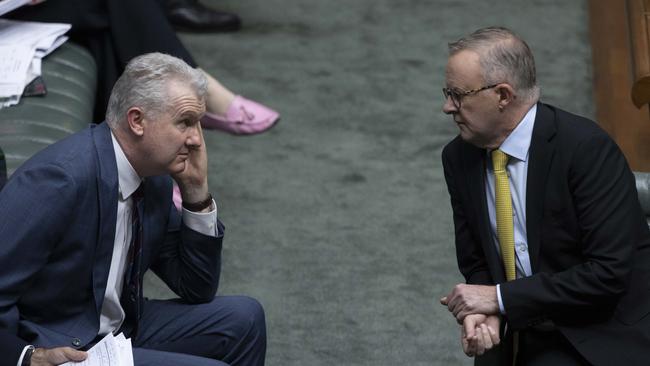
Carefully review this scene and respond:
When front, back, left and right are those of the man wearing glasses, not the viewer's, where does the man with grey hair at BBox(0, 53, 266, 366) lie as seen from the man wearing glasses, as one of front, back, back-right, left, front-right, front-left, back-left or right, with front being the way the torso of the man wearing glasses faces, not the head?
front-right

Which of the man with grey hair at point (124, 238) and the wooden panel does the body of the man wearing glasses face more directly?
the man with grey hair

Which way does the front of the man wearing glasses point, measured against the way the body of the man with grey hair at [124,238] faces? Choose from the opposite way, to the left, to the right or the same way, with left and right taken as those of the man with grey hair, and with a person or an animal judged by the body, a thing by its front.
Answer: to the right

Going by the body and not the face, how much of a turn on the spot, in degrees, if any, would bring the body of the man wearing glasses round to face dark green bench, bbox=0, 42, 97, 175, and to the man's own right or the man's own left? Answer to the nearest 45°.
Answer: approximately 90° to the man's own right

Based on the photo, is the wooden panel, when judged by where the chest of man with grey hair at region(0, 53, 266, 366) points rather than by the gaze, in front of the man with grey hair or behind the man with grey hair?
in front

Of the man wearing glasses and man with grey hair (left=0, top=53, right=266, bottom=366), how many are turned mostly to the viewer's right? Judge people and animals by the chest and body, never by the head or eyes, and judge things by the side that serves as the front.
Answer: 1

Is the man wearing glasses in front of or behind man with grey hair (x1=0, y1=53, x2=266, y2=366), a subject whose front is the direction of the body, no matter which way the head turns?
in front

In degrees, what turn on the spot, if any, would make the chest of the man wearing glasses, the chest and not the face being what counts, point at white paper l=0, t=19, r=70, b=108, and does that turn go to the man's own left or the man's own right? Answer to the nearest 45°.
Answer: approximately 90° to the man's own right

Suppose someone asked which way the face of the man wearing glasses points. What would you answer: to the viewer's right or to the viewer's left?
to the viewer's left

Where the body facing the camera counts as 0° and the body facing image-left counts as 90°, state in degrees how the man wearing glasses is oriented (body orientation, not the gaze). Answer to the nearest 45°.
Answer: approximately 45°

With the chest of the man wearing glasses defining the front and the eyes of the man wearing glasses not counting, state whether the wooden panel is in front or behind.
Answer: behind

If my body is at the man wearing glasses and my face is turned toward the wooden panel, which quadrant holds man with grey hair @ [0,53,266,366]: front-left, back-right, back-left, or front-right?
back-left

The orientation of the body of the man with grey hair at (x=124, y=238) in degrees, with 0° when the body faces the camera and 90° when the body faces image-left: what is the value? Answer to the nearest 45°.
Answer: approximately 270°
